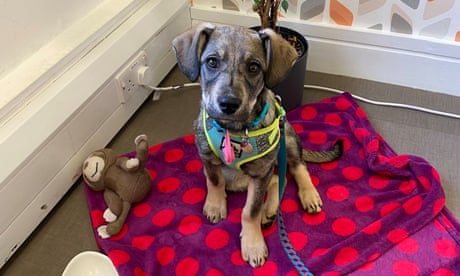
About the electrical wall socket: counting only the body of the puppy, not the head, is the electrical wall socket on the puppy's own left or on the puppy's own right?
on the puppy's own right

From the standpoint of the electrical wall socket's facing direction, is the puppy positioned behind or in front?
in front

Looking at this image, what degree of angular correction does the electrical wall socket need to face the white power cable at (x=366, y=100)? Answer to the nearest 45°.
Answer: approximately 45° to its left

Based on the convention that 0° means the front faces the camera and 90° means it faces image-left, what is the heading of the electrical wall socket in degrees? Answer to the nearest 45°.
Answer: approximately 315°

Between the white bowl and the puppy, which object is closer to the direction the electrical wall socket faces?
the puppy

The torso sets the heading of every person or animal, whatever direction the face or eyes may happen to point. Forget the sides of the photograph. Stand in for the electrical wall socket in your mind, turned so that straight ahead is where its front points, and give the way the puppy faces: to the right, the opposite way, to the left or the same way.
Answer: to the right

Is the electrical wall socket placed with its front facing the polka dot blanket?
yes

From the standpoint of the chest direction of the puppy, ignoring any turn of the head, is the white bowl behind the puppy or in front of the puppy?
in front

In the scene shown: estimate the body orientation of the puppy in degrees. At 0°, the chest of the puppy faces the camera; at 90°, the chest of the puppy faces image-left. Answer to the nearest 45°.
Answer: approximately 45°
